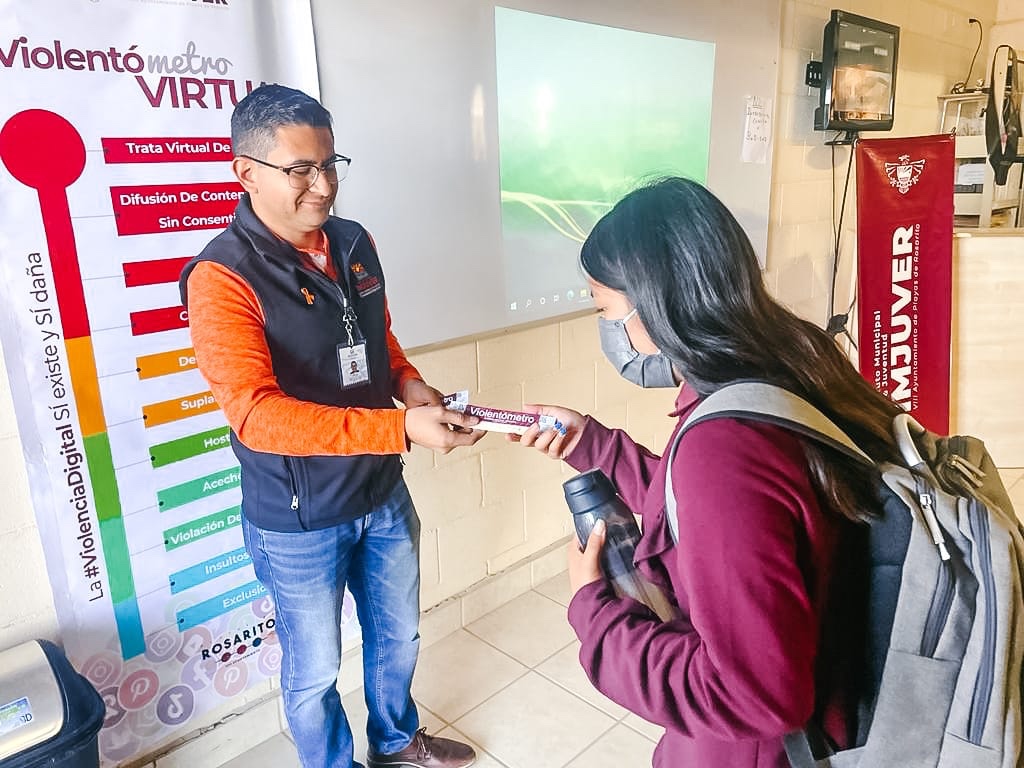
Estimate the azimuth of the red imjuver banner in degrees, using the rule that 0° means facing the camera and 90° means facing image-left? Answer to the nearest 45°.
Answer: approximately 0°

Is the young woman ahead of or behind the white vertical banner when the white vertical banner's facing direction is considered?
ahead

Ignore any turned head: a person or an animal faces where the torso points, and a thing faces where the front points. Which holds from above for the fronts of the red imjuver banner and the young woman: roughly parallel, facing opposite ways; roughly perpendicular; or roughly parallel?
roughly perpendicular

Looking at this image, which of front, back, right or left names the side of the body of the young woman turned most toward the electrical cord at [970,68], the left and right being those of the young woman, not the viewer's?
right

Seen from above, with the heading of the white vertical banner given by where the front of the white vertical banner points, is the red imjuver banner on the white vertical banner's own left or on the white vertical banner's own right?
on the white vertical banner's own left

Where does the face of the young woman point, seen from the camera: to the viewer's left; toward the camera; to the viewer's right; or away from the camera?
to the viewer's left

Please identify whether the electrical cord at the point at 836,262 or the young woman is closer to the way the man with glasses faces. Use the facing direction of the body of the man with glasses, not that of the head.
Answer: the young woman

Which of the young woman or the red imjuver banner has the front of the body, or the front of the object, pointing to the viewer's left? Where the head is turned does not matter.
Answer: the young woman

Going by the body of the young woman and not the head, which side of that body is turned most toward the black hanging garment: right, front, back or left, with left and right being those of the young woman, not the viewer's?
right

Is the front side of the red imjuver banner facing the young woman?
yes

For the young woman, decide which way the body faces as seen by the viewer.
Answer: to the viewer's left

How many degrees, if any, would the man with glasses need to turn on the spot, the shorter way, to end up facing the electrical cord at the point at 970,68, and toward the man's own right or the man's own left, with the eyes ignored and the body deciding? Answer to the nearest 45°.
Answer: approximately 90° to the man's own left

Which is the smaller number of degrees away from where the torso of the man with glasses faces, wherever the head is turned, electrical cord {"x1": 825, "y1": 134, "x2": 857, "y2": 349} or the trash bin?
the electrical cord

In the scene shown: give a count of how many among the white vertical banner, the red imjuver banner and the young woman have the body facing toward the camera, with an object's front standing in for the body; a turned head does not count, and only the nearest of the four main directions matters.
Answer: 2

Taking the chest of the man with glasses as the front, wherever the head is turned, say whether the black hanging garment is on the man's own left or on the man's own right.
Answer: on the man's own left

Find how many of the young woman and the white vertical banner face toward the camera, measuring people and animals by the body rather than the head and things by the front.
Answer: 1

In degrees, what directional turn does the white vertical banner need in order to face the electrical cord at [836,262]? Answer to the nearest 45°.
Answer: approximately 90° to its left

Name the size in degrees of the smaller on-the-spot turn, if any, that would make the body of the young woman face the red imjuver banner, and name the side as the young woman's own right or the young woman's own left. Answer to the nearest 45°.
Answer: approximately 90° to the young woman's own right

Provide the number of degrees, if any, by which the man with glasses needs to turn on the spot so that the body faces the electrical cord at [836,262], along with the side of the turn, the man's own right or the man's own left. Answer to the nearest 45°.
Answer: approximately 90° to the man's own left
